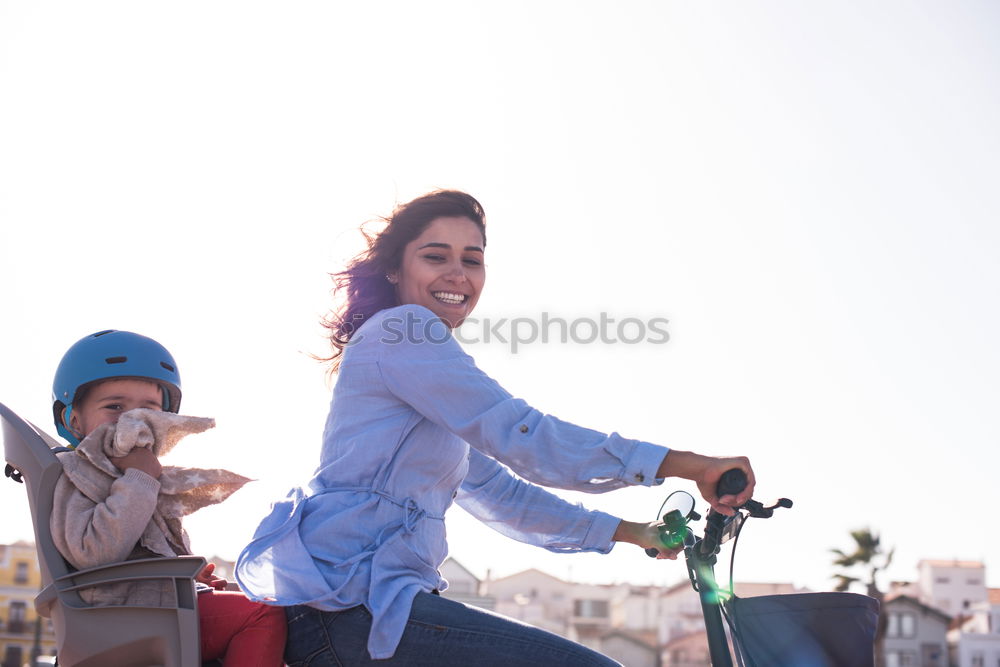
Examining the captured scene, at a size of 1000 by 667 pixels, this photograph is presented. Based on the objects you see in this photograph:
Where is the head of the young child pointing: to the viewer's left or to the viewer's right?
to the viewer's right

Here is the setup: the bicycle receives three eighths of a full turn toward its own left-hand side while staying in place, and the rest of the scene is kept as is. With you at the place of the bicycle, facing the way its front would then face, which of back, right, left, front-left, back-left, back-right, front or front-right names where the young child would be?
front-left

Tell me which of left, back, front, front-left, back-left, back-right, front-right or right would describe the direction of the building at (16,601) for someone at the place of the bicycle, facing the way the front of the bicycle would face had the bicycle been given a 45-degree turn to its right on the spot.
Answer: back

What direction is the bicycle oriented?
to the viewer's right

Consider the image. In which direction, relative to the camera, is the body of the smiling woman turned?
to the viewer's right
